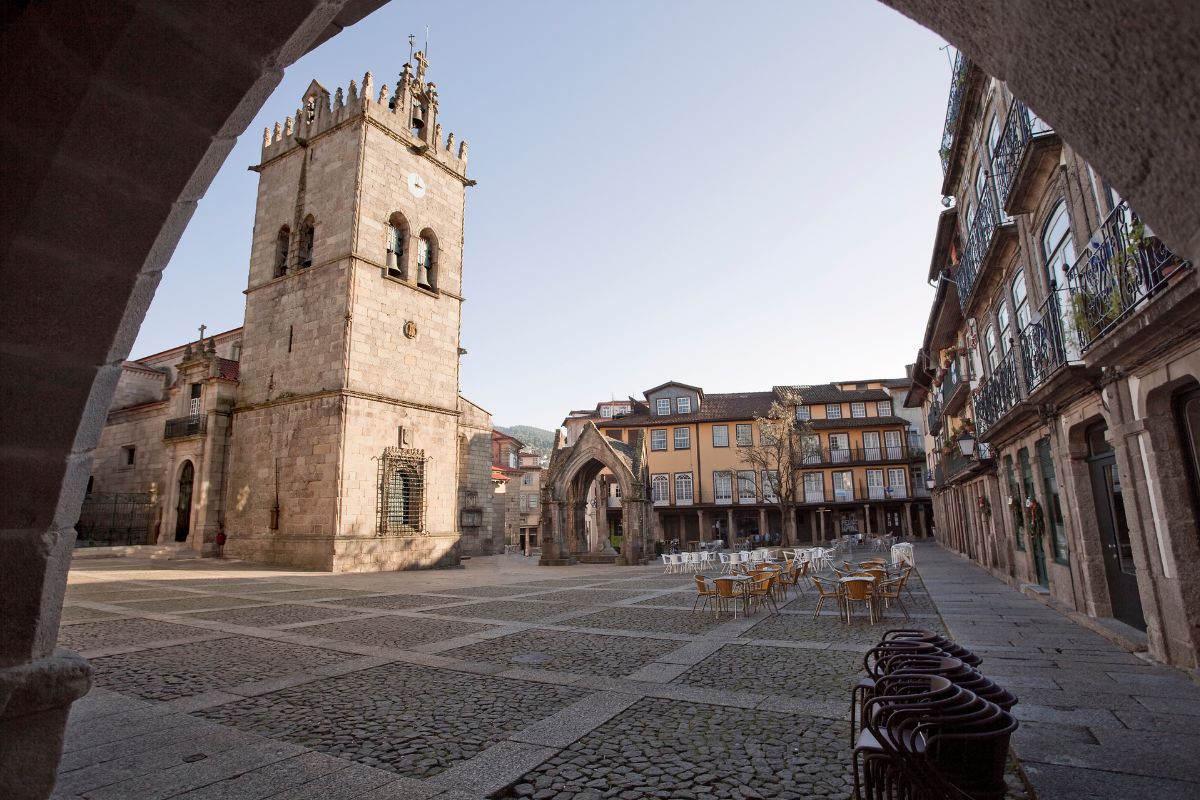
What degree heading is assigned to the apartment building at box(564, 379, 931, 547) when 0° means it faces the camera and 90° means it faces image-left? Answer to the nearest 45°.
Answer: approximately 0°

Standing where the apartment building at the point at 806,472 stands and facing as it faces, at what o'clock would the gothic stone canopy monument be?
The gothic stone canopy monument is roughly at 1 o'clock from the apartment building.

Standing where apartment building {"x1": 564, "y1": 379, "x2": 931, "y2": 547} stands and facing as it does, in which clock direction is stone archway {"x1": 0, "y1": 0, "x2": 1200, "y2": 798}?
The stone archway is roughly at 12 o'clock from the apartment building.

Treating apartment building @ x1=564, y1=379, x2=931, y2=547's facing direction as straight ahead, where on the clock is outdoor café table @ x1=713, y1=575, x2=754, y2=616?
The outdoor café table is roughly at 12 o'clock from the apartment building.
